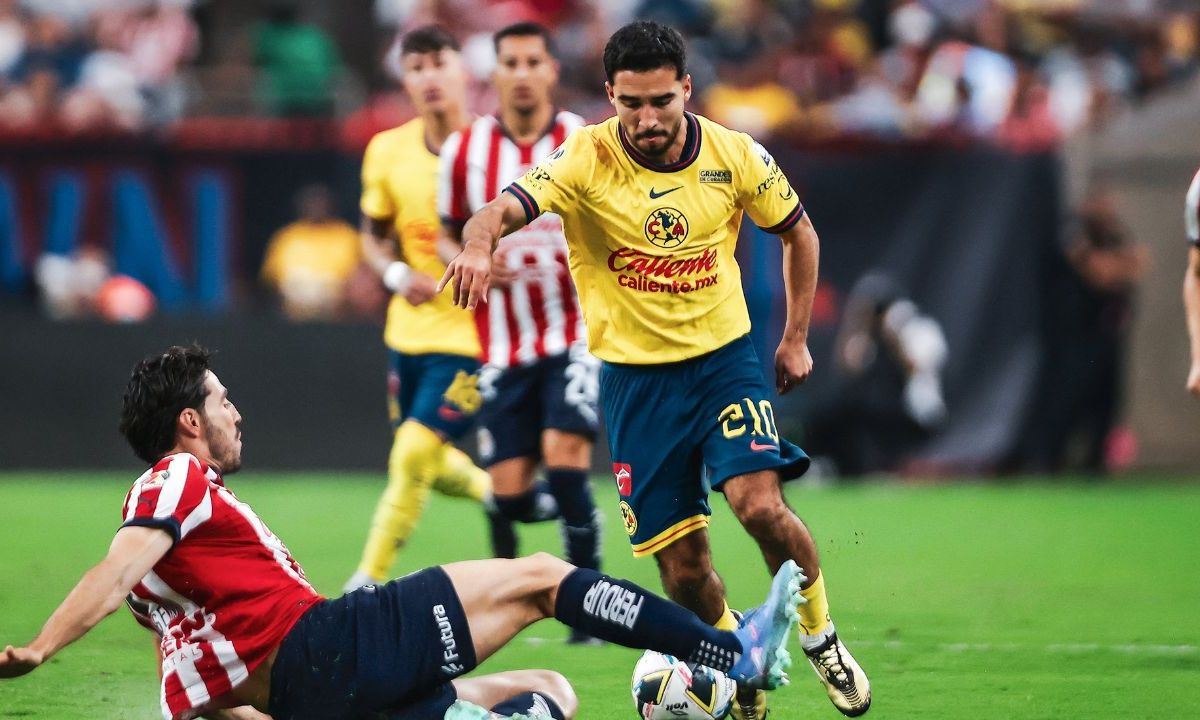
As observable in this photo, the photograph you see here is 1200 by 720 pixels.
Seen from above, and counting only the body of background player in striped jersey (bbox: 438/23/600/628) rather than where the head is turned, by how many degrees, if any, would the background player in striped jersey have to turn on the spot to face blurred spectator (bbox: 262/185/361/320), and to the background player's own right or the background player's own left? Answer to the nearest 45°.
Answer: approximately 180°

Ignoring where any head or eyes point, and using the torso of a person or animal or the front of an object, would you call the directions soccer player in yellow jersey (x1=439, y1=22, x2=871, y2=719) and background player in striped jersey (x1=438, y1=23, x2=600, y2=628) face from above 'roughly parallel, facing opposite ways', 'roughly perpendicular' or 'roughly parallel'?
roughly parallel

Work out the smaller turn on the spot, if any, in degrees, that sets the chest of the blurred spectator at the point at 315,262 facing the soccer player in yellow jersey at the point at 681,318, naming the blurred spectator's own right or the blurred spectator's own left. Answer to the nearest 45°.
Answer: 0° — they already face them

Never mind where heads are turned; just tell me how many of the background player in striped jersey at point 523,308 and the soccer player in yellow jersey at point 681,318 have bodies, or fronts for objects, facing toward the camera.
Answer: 2

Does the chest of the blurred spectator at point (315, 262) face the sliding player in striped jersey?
yes

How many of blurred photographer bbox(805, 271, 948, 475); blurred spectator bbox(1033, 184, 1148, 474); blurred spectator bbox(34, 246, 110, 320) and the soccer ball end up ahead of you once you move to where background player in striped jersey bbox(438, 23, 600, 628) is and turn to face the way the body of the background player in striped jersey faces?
1

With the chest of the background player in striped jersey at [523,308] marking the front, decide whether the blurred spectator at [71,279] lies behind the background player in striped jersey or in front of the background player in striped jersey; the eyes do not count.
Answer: behind

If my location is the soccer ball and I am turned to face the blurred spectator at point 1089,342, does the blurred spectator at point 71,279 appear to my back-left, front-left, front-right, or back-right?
front-left

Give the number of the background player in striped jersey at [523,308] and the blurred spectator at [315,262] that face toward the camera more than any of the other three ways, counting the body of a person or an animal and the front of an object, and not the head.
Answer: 2

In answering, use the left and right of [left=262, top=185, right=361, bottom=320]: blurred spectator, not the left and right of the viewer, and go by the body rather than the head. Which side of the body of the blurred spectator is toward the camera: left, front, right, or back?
front

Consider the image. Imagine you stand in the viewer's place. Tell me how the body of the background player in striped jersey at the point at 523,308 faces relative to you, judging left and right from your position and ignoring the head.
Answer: facing the viewer

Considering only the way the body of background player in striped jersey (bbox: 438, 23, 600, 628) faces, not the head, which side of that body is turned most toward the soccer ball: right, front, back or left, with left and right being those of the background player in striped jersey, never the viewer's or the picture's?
front
